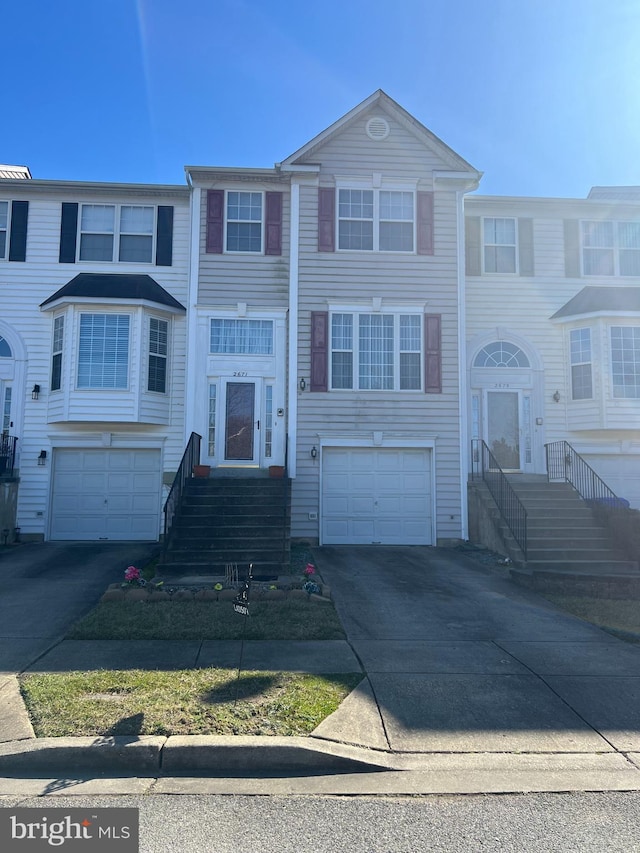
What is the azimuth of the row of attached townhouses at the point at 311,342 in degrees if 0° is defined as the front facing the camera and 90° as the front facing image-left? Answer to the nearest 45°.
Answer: approximately 0°

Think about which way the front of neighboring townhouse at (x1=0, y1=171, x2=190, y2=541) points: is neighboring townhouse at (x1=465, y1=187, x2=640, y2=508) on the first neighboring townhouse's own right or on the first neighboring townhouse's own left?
on the first neighboring townhouse's own left

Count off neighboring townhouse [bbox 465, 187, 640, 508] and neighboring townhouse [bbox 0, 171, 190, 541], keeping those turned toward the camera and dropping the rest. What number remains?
2

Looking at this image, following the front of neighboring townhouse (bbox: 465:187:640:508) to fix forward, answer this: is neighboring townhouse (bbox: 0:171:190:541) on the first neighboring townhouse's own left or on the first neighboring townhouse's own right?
on the first neighboring townhouse's own right

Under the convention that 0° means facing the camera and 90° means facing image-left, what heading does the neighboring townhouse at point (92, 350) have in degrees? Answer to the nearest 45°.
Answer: approximately 0°
